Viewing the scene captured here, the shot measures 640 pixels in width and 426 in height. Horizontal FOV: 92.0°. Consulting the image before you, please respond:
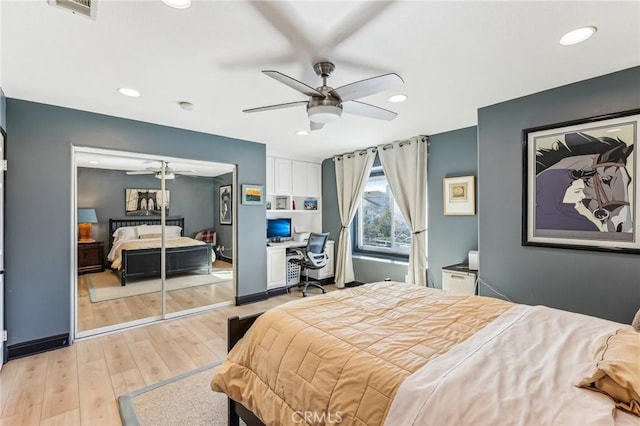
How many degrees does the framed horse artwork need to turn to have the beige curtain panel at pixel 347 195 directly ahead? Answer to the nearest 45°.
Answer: approximately 45° to its right

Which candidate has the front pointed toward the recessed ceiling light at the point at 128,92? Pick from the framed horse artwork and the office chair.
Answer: the framed horse artwork

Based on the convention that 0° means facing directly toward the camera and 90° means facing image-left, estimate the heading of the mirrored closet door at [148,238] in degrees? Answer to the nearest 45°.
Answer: approximately 315°

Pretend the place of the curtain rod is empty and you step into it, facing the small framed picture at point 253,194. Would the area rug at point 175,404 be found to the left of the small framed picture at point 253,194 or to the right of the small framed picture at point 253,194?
left

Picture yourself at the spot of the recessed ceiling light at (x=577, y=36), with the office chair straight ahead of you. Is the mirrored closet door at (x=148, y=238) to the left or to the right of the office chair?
left

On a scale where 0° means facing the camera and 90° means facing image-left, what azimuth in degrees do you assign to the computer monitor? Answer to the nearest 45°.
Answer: approximately 315°

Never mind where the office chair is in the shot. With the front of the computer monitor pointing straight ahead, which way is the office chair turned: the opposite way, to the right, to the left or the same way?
the opposite way

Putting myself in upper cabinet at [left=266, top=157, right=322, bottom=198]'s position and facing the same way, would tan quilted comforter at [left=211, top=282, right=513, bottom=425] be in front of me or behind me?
in front

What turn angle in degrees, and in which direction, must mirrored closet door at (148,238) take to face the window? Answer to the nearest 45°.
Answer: approximately 45° to its left

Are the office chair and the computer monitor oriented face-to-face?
yes

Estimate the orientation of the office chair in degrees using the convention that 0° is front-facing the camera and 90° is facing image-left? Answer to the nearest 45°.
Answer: approximately 135°

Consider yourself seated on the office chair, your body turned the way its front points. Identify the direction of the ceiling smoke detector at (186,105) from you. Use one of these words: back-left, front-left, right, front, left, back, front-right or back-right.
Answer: left
